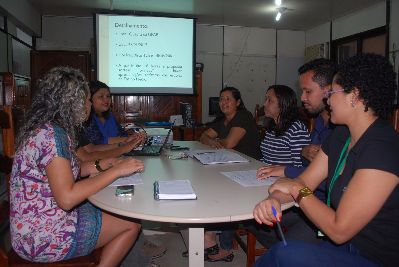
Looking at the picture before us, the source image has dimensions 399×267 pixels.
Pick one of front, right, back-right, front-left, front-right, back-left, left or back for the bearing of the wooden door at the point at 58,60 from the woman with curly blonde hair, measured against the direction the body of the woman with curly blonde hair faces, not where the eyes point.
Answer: front-left

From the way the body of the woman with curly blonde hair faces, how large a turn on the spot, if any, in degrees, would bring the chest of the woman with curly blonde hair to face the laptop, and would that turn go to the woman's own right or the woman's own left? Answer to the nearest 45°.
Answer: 0° — they already face it

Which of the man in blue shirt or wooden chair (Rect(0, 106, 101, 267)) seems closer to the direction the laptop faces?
the wooden chair

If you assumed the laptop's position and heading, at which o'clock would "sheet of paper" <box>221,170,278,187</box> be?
The sheet of paper is roughly at 8 o'clock from the laptop.

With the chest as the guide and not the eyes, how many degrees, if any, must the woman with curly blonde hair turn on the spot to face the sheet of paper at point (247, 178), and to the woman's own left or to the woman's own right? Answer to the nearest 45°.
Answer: approximately 45° to the woman's own right

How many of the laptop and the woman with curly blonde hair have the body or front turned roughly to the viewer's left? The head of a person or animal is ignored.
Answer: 1

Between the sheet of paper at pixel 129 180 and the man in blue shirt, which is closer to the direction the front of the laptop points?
the sheet of paper

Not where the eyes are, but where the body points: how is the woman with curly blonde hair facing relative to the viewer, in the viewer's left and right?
facing away from the viewer and to the right of the viewer

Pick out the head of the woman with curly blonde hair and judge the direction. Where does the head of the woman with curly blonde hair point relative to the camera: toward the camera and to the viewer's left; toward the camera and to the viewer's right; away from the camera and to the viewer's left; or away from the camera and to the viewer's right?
away from the camera and to the viewer's right

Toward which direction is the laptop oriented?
to the viewer's left

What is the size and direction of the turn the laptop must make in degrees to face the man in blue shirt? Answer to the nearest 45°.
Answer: approximately 135° to its left

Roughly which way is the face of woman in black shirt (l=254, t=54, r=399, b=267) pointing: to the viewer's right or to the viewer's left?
to the viewer's left
